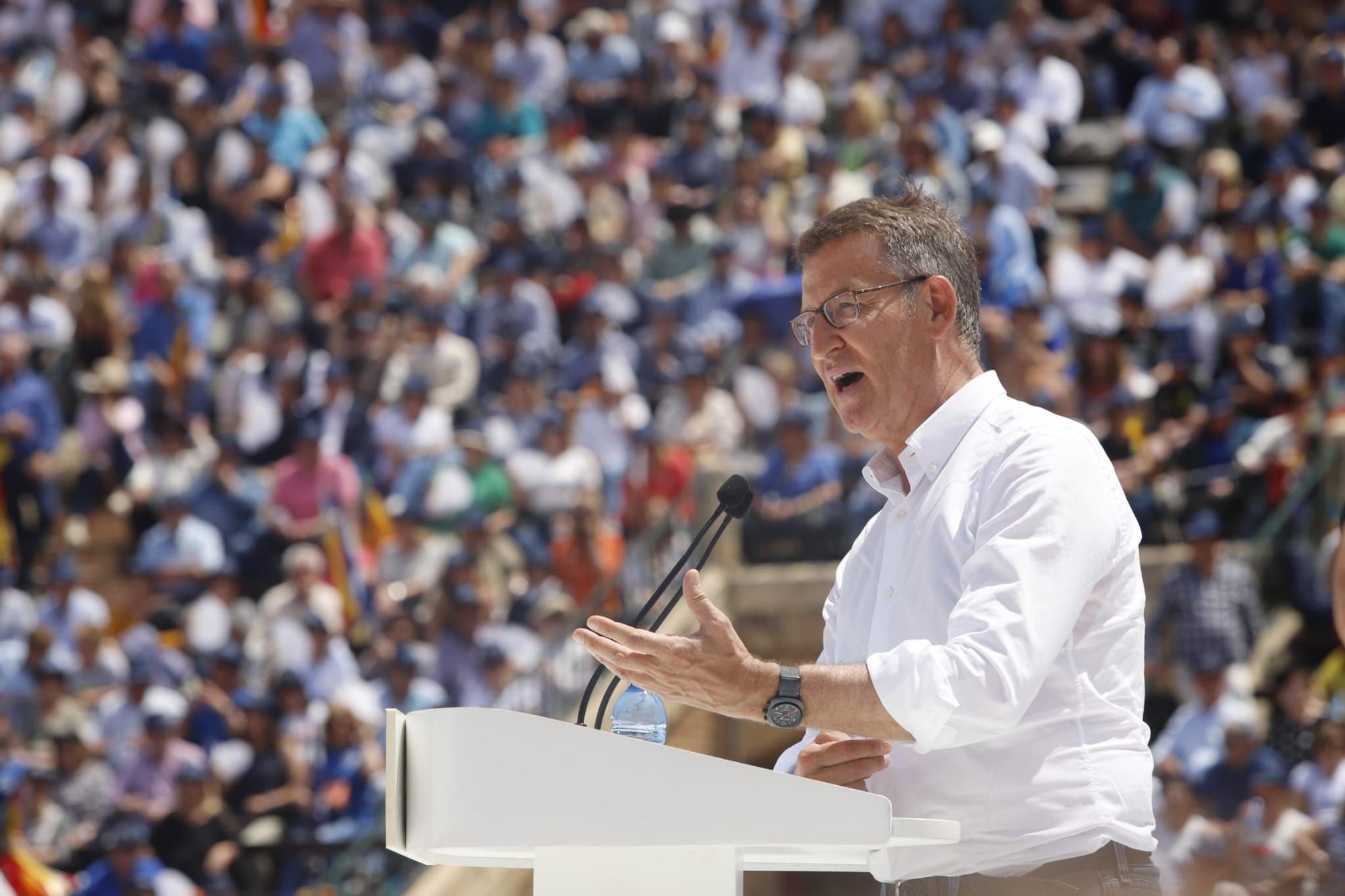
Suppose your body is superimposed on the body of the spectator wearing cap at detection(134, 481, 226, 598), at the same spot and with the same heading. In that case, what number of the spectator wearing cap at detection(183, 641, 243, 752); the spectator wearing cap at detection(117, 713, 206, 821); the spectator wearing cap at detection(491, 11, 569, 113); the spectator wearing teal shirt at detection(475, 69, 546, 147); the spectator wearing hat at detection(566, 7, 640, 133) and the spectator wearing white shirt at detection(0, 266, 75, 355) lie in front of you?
2

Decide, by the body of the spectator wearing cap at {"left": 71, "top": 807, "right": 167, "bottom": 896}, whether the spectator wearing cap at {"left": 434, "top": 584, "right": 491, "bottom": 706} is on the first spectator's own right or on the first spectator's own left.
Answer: on the first spectator's own left

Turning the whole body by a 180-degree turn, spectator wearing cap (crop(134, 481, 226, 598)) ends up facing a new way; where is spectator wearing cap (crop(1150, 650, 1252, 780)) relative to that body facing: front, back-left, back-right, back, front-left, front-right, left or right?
back-right

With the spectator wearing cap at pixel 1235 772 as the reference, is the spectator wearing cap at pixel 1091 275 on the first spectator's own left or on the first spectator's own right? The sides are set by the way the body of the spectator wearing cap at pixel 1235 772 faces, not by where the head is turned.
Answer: on the first spectator's own right

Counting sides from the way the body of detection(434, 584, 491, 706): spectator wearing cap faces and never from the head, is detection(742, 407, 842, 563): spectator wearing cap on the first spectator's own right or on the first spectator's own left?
on the first spectator's own left

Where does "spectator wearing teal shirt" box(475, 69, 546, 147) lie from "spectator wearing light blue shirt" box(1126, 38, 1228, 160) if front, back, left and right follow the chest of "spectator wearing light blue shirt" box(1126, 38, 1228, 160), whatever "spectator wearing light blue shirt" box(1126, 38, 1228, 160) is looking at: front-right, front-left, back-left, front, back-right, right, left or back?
front-right

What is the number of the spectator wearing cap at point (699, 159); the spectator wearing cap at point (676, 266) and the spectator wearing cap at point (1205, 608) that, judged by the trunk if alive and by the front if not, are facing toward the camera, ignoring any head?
3

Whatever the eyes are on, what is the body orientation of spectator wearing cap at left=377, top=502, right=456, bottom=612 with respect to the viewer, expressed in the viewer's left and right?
facing the viewer and to the left of the viewer

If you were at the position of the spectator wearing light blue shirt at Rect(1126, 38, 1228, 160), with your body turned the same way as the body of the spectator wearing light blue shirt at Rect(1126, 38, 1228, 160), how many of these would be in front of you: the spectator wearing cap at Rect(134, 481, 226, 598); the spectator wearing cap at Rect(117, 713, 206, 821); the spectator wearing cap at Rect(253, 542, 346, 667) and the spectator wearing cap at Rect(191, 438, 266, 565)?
4

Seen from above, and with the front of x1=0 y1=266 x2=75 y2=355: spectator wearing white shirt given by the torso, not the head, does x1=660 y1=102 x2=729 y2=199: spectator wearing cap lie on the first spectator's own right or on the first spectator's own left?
on the first spectator's own left

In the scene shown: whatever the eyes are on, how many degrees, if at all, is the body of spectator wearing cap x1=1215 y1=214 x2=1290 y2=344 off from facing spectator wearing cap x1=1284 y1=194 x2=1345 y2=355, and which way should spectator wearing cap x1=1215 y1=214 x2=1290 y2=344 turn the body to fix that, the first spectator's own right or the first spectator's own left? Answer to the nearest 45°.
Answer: approximately 90° to the first spectator's own left
